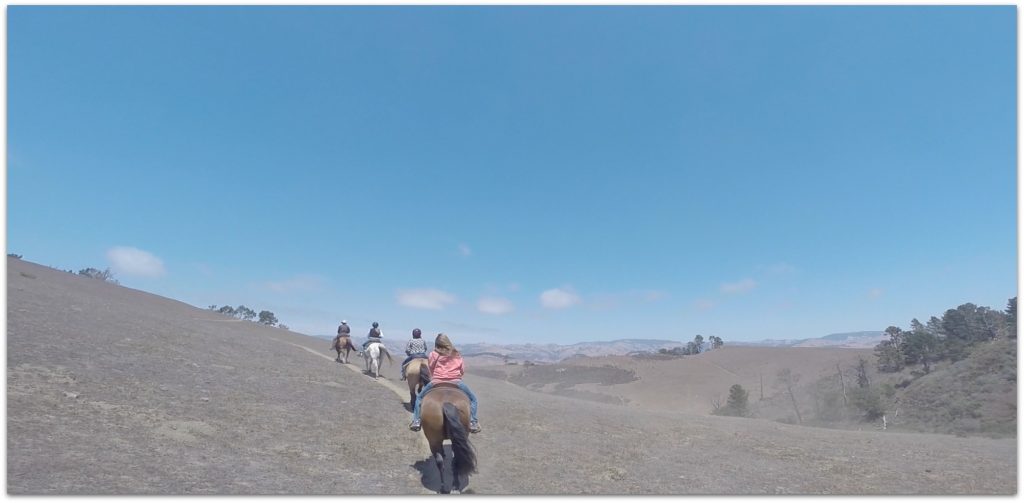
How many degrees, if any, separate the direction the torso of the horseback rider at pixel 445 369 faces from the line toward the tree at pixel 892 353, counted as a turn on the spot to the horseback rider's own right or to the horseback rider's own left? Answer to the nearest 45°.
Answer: approximately 45° to the horseback rider's own right

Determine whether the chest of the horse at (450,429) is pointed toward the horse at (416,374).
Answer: yes

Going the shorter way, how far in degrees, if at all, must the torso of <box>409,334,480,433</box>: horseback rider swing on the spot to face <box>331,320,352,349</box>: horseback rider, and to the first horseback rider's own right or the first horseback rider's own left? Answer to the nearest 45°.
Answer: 0° — they already face them

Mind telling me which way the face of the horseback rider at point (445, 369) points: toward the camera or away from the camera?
away from the camera

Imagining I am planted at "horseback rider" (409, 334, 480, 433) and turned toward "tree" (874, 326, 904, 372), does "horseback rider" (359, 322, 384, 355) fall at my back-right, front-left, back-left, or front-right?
front-left

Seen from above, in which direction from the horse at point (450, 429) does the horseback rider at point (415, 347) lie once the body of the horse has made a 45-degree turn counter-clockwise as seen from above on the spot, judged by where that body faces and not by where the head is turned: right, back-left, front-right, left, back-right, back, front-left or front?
front-right

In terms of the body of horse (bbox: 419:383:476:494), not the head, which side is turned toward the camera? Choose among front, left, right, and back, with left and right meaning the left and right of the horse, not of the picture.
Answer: back

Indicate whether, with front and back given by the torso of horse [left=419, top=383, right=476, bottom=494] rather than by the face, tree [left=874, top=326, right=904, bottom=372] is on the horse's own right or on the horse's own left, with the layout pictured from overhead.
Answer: on the horse's own right

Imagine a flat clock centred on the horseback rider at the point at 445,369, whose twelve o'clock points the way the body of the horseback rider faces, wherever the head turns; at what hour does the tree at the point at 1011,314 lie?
The tree is roughly at 2 o'clock from the horseback rider.

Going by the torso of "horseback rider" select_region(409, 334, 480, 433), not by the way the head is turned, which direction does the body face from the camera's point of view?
away from the camera
